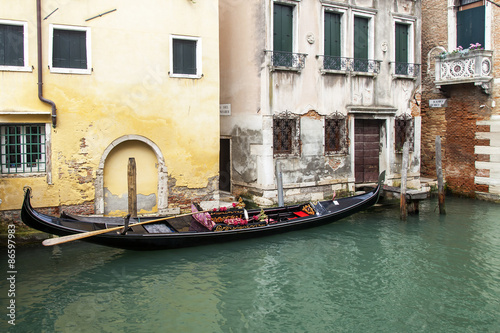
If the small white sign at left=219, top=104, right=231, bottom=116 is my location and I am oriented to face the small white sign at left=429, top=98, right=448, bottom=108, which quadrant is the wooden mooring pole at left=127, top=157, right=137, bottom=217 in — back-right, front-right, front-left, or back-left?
back-right

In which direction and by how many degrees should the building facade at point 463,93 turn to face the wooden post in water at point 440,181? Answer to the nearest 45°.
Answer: approximately 45° to its left

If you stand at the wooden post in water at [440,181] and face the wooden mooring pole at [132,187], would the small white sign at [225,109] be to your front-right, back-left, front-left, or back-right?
front-right

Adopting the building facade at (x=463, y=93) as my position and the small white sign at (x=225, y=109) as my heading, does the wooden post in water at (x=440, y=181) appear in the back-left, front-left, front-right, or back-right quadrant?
front-left

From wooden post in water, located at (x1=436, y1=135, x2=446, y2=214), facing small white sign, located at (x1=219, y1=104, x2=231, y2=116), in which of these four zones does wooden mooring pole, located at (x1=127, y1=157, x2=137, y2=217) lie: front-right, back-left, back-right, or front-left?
front-left

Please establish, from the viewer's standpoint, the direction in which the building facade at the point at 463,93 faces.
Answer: facing the viewer and to the left of the viewer

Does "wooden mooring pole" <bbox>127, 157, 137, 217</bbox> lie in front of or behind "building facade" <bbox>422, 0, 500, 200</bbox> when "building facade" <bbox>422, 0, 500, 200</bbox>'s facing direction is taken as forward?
in front
